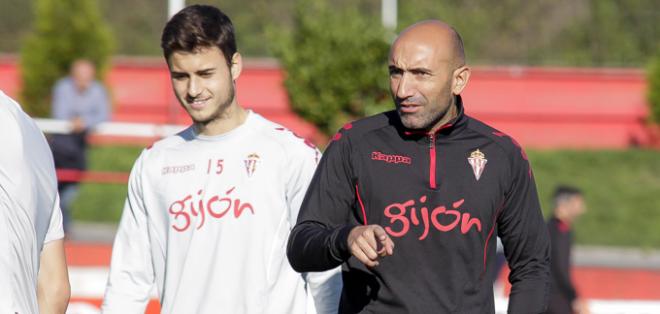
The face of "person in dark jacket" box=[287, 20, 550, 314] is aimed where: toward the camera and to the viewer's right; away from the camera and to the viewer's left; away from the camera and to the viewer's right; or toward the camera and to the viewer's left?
toward the camera and to the viewer's left

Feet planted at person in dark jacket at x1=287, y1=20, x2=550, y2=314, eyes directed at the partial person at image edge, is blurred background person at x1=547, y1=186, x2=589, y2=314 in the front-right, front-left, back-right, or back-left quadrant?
back-right

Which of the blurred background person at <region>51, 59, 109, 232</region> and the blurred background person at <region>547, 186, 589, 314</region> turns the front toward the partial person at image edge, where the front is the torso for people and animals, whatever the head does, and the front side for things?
the blurred background person at <region>51, 59, 109, 232</region>

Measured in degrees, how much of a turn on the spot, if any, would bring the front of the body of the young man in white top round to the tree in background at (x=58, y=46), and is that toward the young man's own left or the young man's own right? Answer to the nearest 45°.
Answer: approximately 180°

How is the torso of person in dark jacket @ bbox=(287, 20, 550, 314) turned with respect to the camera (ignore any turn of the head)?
toward the camera

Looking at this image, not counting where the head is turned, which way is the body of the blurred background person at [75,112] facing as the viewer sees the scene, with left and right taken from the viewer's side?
facing the viewer

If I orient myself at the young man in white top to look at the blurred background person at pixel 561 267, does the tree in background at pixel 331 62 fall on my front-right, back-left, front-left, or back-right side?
front-left

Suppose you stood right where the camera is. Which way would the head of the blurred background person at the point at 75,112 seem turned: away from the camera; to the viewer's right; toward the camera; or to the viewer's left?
toward the camera

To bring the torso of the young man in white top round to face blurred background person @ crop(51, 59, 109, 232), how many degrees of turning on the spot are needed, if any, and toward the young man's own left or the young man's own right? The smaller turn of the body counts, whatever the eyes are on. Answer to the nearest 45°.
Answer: approximately 180°

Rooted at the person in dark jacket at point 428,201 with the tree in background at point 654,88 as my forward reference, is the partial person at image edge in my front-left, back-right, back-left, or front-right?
back-left

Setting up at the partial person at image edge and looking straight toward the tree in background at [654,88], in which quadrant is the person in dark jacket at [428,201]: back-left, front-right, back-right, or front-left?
front-right
